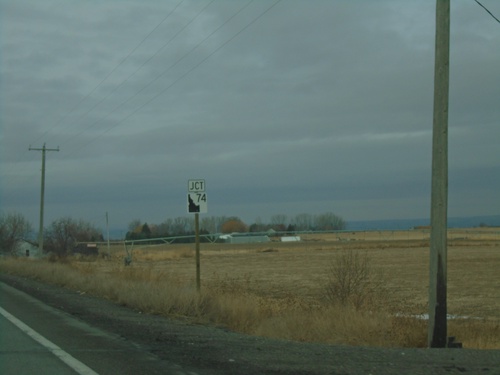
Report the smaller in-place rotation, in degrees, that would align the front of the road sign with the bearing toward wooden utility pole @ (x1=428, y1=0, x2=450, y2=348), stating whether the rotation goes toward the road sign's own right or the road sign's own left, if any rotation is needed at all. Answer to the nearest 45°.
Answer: approximately 45° to the road sign's own left

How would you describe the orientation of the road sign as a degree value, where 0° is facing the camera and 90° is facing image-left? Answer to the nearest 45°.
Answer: approximately 0°
